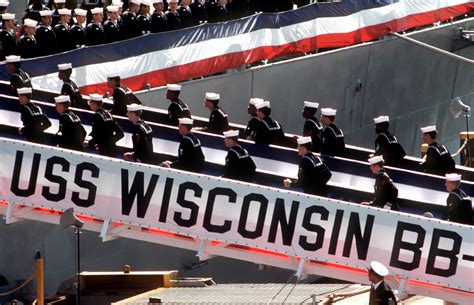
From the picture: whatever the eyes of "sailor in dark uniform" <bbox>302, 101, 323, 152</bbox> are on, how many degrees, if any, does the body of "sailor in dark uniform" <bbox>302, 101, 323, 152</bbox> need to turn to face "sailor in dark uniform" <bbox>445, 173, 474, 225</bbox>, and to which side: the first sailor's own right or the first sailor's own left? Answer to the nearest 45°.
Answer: approximately 135° to the first sailor's own left

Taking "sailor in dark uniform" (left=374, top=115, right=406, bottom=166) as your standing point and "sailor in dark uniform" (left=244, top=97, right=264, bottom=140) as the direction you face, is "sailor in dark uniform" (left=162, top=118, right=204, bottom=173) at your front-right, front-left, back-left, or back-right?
front-left

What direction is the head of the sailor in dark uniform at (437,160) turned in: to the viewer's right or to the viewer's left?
to the viewer's left

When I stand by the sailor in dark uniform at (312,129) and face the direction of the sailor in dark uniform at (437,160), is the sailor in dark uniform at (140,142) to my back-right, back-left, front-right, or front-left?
back-right
